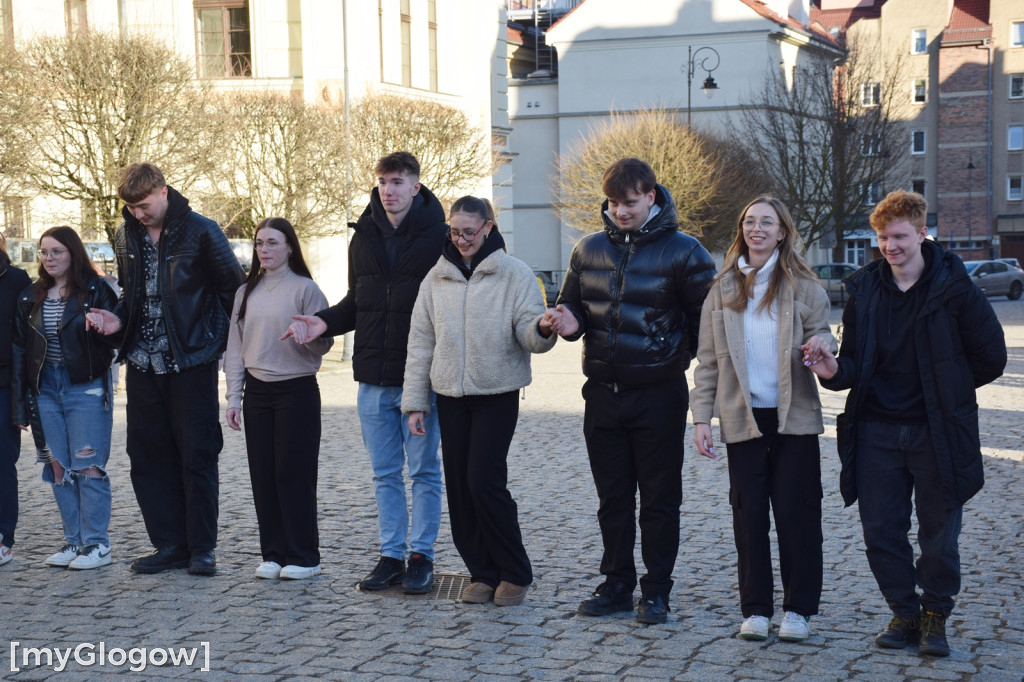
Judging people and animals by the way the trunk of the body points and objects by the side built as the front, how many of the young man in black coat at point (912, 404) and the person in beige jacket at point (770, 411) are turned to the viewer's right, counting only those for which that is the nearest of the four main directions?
0

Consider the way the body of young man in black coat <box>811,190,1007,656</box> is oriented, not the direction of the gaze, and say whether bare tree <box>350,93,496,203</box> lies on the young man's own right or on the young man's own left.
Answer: on the young man's own right

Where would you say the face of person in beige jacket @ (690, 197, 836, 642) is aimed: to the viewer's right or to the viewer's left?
to the viewer's left

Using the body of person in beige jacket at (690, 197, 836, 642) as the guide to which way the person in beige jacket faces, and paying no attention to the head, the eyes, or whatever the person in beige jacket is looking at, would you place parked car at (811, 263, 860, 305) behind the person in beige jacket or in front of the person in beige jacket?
behind

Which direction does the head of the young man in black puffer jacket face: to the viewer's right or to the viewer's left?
to the viewer's left

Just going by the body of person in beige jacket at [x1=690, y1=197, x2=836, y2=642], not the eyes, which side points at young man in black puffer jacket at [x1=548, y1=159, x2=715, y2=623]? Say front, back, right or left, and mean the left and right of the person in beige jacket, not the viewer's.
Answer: right

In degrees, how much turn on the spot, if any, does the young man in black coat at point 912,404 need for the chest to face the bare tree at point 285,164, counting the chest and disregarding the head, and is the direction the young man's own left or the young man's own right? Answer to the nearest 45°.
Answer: approximately 90° to the young man's own right

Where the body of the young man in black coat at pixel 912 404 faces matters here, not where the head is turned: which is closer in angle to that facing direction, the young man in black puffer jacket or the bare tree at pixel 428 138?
the young man in black puffer jacket

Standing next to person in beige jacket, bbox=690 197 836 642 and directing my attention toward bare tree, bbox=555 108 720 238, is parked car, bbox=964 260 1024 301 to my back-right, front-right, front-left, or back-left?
front-right

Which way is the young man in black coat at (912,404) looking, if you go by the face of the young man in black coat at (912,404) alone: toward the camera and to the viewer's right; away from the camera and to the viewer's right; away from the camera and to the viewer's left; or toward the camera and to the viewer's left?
toward the camera and to the viewer's left

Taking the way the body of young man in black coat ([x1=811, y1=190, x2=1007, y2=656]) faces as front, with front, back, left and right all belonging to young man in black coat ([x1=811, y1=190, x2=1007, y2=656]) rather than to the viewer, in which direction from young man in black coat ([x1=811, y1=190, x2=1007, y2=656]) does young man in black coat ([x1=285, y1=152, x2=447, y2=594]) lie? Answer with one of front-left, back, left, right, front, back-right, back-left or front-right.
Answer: front-right

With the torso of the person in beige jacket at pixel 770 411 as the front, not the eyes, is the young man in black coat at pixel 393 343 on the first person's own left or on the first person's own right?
on the first person's own right

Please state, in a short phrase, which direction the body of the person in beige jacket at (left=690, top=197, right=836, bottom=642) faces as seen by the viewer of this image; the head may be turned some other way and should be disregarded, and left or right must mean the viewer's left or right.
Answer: facing the viewer

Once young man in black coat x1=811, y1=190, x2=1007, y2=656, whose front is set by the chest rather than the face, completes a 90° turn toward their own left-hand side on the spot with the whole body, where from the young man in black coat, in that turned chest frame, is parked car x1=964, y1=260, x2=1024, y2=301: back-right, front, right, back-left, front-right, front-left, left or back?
back-left

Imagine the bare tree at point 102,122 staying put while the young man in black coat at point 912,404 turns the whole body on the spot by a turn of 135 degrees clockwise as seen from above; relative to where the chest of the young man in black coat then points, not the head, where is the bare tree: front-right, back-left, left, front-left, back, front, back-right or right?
front-left

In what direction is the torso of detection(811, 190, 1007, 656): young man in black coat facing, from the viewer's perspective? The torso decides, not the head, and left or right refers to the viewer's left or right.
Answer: facing the viewer and to the left of the viewer

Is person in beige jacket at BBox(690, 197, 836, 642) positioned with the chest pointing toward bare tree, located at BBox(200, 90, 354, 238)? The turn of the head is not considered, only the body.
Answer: no

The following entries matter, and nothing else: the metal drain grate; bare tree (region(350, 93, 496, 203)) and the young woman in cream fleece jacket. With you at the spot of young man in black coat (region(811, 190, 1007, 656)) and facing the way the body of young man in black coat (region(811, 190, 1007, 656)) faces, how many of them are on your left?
0
